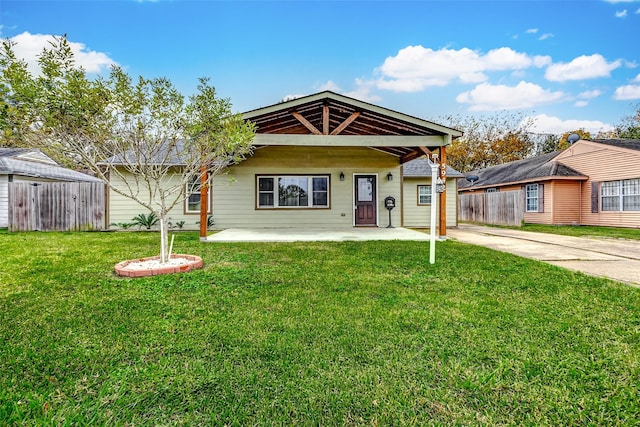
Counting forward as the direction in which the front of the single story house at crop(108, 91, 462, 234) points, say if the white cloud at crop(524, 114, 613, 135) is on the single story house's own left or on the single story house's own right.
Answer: on the single story house's own left

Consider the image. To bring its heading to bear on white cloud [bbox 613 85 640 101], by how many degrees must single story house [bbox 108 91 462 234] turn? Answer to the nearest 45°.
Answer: approximately 135° to its left

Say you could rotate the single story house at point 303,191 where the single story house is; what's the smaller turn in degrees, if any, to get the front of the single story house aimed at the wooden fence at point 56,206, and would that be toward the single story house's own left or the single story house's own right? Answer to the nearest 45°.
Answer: approximately 90° to the single story house's own right

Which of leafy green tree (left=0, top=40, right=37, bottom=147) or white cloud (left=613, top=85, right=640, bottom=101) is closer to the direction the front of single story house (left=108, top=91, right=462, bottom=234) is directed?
the leafy green tree

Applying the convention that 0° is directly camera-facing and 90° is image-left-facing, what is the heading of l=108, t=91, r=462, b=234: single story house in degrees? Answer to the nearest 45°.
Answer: approximately 0°

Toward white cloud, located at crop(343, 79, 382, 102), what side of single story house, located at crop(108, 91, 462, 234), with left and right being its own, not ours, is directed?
back
